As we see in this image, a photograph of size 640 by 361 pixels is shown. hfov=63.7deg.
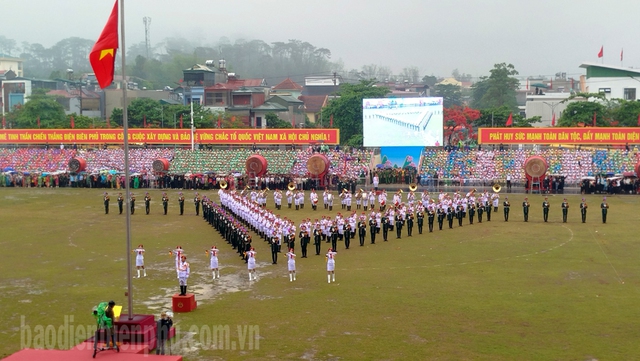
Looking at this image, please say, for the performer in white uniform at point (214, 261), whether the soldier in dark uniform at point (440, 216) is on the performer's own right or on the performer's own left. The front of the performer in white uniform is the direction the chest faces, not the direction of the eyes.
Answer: on the performer's own left

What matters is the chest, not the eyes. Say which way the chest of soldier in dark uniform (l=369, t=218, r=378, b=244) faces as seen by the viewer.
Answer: toward the camera

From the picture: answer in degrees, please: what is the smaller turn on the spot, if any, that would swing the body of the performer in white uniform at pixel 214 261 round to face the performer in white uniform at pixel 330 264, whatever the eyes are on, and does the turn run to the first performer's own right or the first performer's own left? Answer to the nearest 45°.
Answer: approximately 90° to the first performer's own left

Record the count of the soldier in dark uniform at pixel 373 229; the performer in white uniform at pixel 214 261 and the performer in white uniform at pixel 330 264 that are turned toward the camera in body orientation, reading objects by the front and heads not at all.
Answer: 3

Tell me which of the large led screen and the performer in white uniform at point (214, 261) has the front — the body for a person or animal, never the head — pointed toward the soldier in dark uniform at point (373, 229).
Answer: the large led screen

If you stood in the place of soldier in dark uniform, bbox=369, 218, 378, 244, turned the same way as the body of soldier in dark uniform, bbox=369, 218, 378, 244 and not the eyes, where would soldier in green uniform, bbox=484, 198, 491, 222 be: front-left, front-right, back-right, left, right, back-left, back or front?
back-left

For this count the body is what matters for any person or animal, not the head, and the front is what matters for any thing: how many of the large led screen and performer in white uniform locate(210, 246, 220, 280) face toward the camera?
2

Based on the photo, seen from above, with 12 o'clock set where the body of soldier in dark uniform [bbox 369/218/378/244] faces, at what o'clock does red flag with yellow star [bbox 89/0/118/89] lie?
The red flag with yellow star is roughly at 1 o'clock from the soldier in dark uniform.

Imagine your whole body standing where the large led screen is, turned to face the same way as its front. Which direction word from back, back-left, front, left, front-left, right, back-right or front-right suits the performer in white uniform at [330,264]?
front

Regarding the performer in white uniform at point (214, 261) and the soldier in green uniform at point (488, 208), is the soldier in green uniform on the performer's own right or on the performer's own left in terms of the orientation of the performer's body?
on the performer's own left

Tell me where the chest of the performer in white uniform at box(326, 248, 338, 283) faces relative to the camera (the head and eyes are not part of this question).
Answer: toward the camera

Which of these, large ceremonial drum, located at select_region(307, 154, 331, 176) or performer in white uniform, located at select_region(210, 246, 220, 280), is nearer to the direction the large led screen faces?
the performer in white uniform

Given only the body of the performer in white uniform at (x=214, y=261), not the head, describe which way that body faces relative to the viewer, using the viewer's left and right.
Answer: facing the viewer
